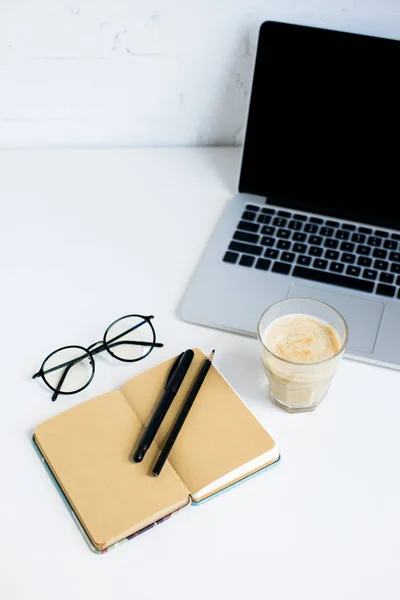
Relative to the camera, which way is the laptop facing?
toward the camera

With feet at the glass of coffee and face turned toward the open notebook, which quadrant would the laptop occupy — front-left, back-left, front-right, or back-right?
back-right
